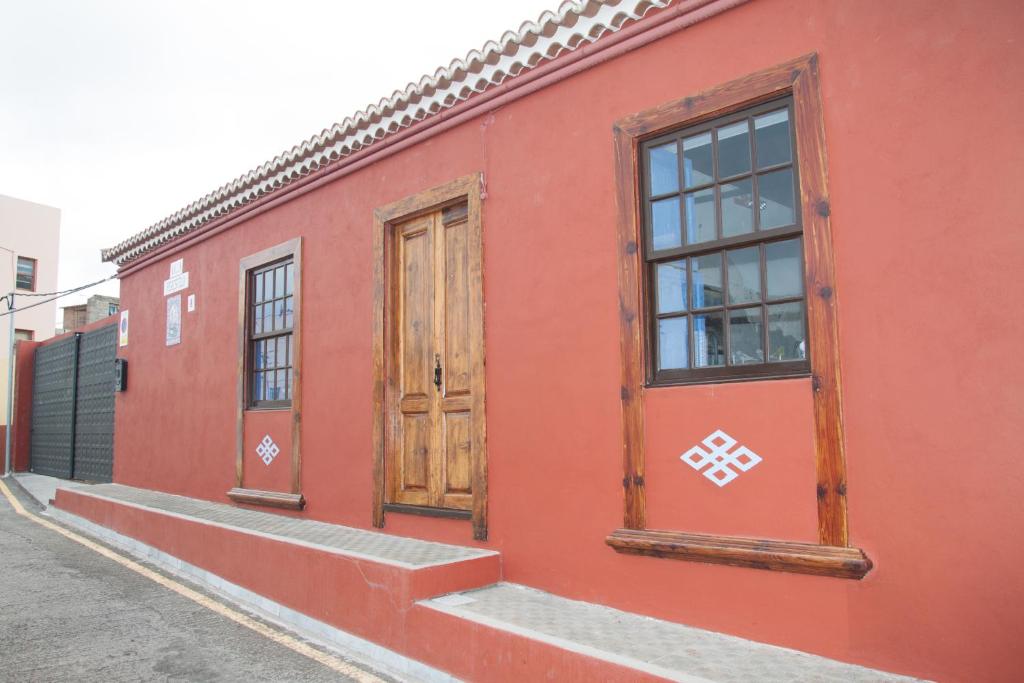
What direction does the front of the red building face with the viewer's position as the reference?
facing the viewer and to the left of the viewer

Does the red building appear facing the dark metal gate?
no

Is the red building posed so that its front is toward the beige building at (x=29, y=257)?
no
